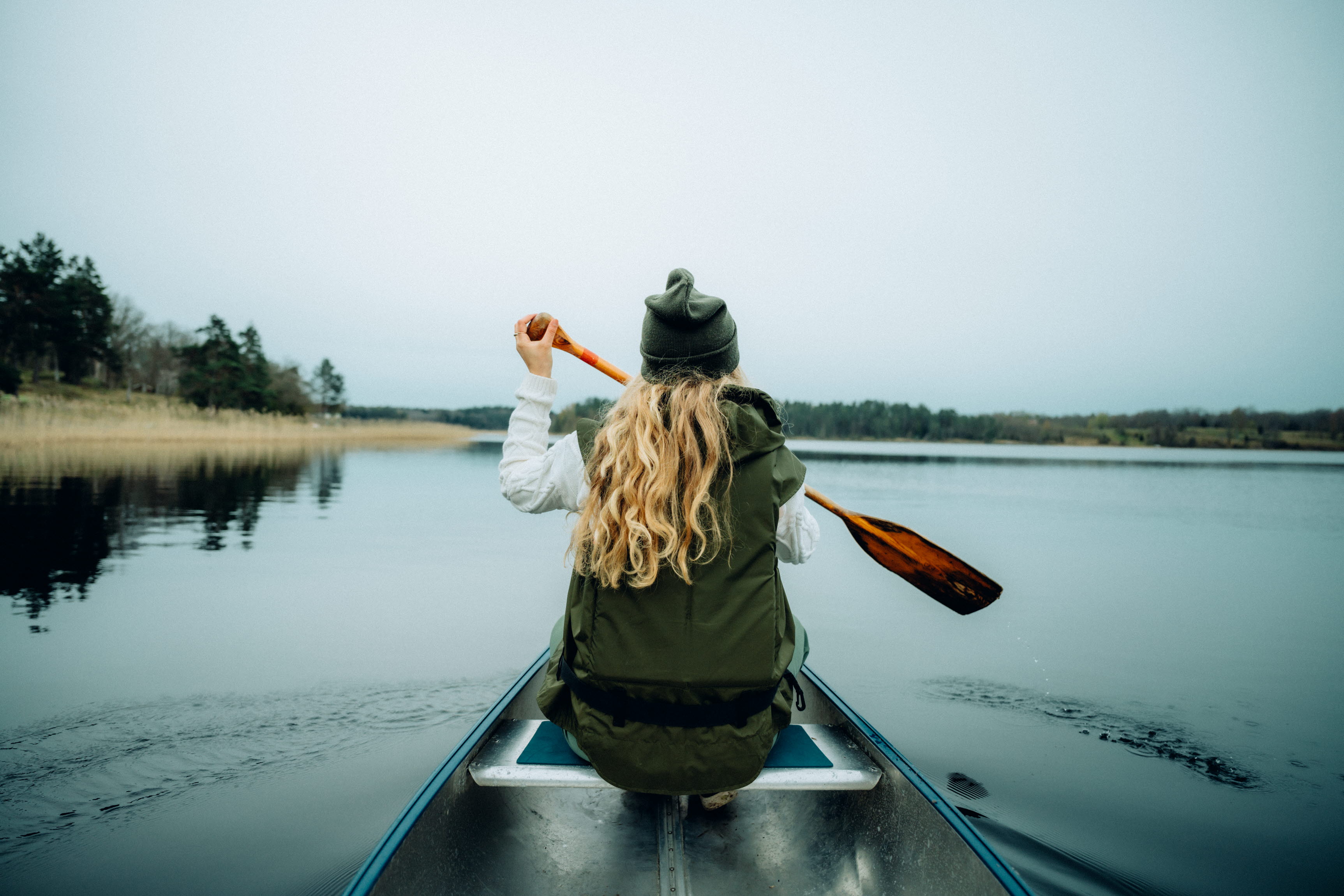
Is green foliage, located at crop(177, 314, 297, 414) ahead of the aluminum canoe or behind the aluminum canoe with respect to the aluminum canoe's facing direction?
ahead

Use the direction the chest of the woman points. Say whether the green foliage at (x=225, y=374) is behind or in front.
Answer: in front

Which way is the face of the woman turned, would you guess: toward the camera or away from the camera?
away from the camera

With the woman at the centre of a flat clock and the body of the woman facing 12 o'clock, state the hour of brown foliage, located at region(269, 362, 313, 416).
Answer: The brown foliage is roughly at 11 o'clock from the woman.

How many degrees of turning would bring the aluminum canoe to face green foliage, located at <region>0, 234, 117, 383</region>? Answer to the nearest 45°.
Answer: approximately 45° to its left

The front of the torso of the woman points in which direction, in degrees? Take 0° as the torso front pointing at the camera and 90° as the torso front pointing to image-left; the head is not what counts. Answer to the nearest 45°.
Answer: approximately 180°

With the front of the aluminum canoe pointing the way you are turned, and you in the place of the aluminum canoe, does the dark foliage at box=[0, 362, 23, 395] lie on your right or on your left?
on your left

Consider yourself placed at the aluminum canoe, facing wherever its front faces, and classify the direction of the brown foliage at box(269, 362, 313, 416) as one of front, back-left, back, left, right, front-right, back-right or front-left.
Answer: front-left

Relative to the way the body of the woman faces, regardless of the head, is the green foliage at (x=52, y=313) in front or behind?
in front

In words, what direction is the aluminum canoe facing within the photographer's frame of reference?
facing away from the viewer
